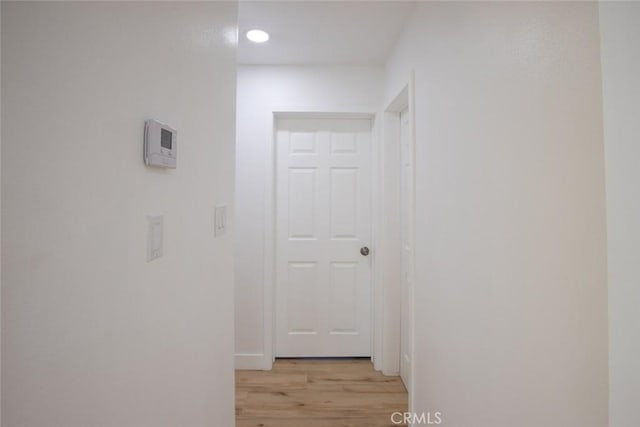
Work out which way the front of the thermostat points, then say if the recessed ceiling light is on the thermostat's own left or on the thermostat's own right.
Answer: on the thermostat's own left

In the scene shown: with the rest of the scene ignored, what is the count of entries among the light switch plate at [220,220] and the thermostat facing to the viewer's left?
0

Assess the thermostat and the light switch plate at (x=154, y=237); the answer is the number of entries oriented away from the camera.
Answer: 0

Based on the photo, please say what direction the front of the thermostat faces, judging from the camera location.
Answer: facing the viewer and to the right of the viewer

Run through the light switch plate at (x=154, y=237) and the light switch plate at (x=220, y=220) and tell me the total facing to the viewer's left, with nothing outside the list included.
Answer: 0

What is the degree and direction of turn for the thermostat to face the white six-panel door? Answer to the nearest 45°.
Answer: approximately 90° to its left
